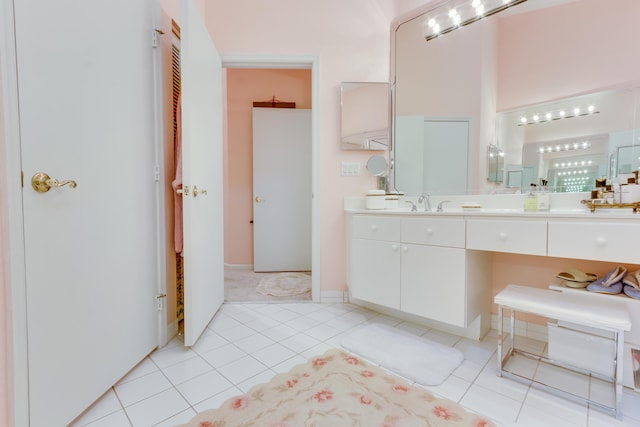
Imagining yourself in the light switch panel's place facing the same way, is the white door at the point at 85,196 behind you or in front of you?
in front

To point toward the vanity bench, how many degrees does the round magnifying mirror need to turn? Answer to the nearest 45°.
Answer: approximately 45° to its left

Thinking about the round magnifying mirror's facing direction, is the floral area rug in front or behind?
in front

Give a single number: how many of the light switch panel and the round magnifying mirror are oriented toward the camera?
2

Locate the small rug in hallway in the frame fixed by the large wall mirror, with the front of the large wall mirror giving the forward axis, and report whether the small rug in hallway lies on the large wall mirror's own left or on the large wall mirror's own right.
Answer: on the large wall mirror's own right

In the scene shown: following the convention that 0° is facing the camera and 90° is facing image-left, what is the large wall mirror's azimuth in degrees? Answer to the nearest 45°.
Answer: approximately 45°
